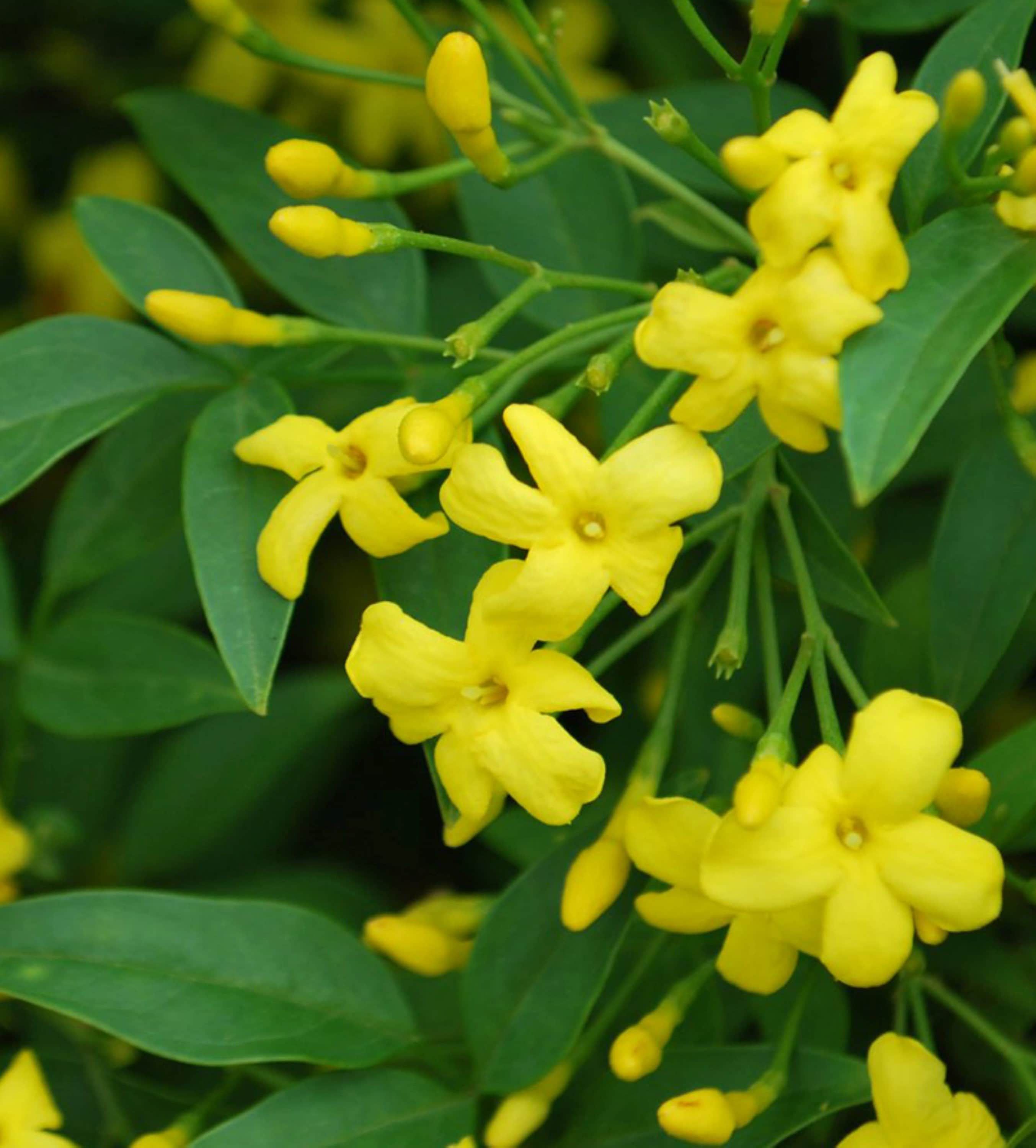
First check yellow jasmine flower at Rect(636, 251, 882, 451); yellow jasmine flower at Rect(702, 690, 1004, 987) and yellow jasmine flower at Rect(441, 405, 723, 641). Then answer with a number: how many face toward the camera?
3

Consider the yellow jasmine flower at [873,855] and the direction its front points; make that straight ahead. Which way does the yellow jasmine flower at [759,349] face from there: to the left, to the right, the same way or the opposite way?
the same way

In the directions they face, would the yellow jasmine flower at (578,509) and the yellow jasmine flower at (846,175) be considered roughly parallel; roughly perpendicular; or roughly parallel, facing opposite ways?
roughly parallel

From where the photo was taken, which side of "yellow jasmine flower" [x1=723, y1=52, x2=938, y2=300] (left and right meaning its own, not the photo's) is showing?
front

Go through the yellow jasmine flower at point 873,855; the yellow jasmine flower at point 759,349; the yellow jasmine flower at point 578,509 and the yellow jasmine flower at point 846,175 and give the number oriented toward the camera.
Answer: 4

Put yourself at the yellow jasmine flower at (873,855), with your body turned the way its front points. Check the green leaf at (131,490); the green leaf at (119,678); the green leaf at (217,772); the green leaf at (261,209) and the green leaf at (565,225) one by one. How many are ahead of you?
0

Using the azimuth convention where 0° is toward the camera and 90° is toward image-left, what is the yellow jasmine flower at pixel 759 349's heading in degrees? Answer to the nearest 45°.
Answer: approximately 0°

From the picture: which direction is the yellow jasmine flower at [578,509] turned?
toward the camera

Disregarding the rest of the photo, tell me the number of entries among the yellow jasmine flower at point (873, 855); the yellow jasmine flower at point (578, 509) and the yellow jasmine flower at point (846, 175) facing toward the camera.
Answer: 3

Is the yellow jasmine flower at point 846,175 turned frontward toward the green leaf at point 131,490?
no

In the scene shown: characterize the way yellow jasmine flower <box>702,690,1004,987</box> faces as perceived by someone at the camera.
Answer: facing the viewer
